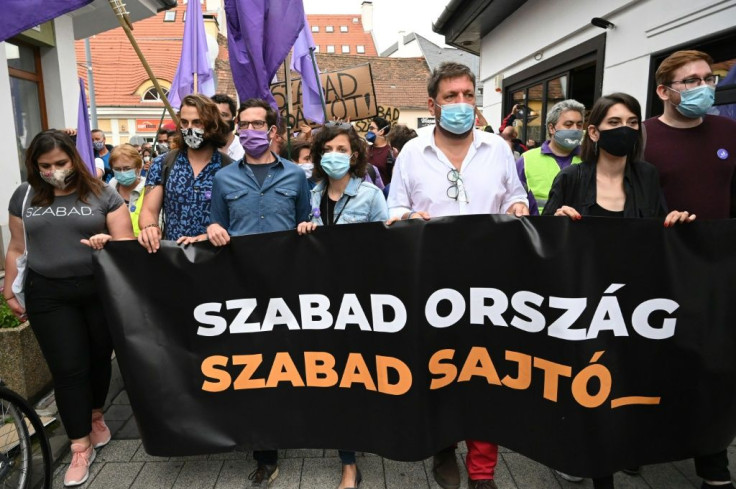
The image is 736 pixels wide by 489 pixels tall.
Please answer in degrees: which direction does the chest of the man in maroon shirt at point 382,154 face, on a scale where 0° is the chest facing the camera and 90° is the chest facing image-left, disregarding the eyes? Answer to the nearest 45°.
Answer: approximately 45°

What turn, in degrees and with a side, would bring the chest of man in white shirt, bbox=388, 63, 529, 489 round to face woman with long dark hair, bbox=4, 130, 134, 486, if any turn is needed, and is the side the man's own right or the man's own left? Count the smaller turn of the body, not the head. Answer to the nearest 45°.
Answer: approximately 90° to the man's own right

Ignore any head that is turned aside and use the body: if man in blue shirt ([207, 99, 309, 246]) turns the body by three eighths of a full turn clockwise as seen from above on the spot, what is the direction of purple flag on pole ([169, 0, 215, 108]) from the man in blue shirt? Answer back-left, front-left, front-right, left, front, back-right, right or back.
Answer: front-right
